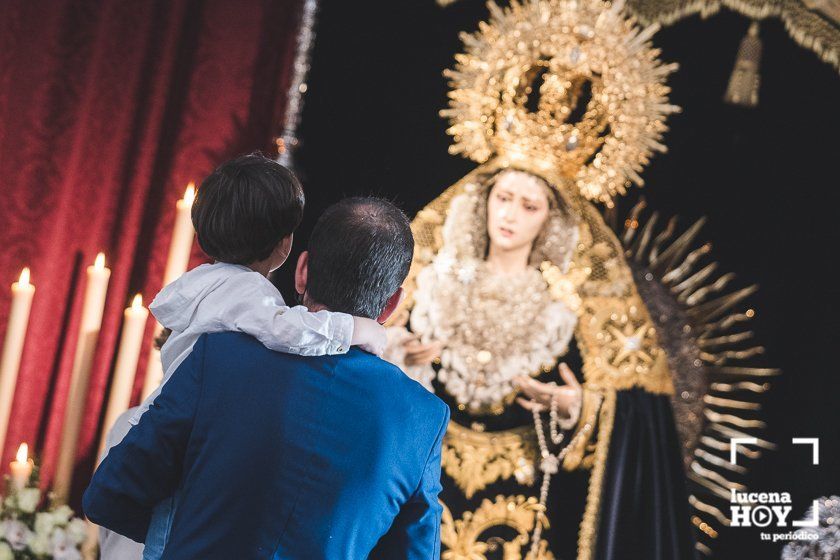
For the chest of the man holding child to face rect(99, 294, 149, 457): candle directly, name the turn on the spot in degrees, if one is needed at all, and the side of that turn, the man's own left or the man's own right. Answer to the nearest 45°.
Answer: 0° — they already face it

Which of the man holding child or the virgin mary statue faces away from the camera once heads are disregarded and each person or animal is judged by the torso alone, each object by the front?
the man holding child

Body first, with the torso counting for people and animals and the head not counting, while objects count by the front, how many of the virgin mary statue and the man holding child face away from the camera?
1

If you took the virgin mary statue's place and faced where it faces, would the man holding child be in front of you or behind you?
in front

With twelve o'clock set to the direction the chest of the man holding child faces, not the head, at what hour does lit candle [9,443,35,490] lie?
The lit candle is roughly at 11 o'clock from the man holding child.

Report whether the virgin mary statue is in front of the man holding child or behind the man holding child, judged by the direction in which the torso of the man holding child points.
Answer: in front

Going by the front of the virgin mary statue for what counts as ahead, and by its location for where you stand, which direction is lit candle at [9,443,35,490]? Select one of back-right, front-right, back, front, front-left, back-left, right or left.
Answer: front

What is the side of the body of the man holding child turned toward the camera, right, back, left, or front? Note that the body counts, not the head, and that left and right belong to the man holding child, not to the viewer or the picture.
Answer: back
